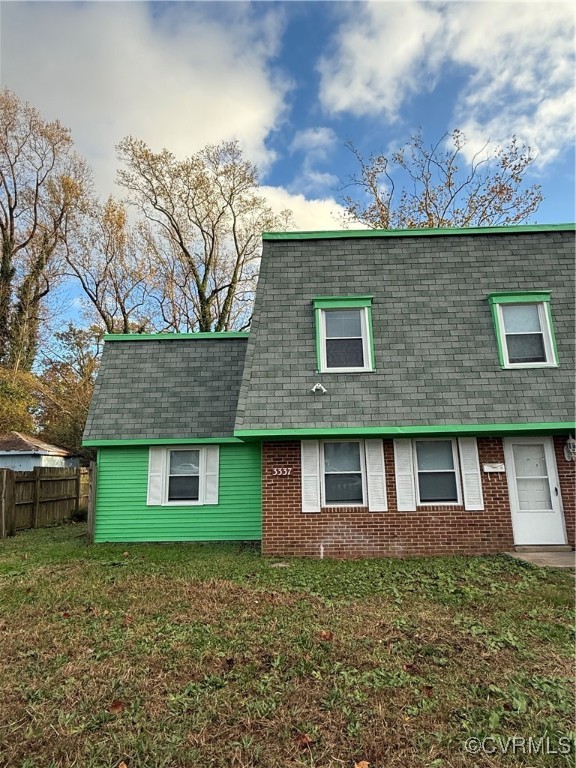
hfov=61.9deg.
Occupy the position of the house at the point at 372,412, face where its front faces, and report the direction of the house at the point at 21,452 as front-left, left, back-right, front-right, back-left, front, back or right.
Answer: back-right

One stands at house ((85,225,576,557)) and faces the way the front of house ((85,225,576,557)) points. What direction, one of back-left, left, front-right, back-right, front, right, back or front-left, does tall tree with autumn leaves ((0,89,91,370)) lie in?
back-right

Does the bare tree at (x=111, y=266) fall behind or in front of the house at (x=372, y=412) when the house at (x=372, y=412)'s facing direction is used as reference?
behind

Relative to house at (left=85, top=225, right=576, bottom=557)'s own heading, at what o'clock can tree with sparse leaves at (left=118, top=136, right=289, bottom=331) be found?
The tree with sparse leaves is roughly at 5 o'clock from the house.

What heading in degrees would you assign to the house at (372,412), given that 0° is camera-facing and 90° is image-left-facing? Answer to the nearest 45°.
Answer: approximately 0°

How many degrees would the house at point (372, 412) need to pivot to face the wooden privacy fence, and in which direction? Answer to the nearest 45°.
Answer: approximately 90° to its right
